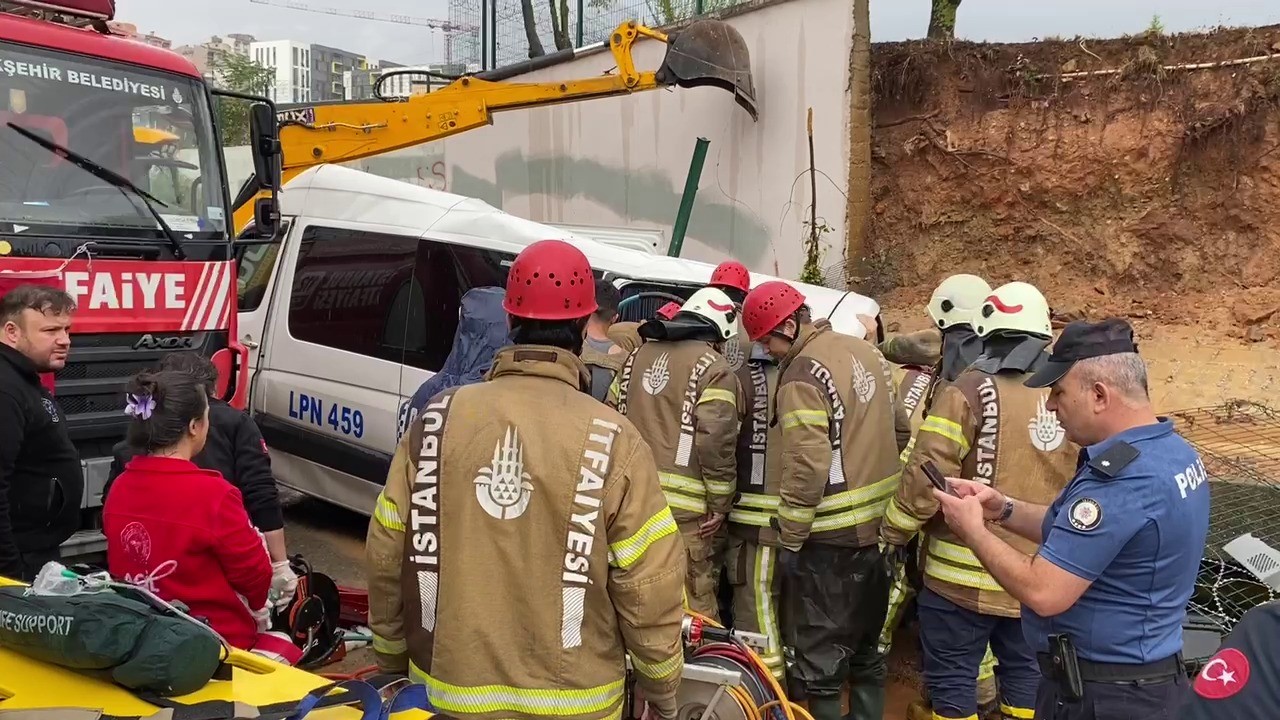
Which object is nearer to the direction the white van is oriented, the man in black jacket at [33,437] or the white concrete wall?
the white concrete wall

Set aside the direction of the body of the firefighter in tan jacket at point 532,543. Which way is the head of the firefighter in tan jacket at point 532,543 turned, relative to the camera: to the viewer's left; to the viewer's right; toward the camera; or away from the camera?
away from the camera

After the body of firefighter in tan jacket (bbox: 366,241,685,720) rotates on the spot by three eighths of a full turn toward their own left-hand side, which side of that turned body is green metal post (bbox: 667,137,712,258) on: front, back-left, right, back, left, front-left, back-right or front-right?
back-right

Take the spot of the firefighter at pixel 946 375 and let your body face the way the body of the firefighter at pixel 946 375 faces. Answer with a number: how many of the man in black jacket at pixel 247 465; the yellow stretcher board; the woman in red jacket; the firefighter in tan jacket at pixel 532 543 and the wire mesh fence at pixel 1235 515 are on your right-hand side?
1

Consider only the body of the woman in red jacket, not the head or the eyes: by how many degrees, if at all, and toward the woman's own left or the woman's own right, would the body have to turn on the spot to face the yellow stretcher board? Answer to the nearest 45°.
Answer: approximately 135° to the woman's own right

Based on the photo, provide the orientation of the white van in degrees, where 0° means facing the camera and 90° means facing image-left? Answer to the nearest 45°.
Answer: approximately 225°

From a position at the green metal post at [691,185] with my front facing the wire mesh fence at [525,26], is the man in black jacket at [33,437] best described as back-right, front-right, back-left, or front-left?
back-left

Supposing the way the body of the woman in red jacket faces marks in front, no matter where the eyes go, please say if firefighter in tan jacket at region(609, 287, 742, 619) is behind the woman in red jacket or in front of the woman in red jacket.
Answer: in front

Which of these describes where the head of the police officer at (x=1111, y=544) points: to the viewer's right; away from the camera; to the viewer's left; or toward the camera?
to the viewer's left

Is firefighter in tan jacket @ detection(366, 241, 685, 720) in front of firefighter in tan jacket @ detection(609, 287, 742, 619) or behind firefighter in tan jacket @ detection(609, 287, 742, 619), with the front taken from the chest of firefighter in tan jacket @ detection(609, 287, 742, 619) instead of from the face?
behind

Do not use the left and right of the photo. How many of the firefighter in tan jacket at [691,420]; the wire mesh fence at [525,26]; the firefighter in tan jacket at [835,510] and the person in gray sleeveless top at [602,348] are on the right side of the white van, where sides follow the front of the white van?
3
